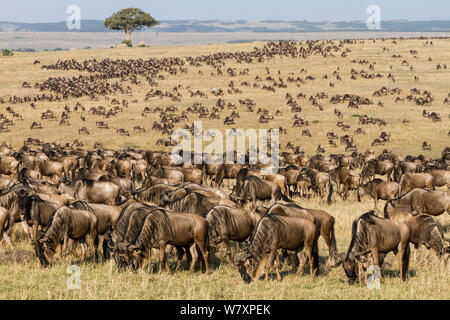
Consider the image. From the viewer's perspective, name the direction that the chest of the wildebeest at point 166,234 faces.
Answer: to the viewer's left

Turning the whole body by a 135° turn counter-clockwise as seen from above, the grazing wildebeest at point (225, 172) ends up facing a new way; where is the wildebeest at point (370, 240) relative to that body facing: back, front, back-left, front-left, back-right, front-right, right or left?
front-right

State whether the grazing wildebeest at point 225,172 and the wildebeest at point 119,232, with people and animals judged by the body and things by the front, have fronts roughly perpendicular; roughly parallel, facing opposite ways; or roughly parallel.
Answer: roughly parallel

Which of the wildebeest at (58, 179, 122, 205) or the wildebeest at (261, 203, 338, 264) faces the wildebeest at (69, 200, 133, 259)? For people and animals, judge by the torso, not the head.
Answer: the wildebeest at (261, 203, 338, 264)

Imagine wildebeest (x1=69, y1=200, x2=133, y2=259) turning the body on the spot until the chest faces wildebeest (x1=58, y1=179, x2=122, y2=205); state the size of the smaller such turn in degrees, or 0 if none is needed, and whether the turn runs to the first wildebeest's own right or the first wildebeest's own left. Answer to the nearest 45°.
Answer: approximately 90° to the first wildebeest's own right

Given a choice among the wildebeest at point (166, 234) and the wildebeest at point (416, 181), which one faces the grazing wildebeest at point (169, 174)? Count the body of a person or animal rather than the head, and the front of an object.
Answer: the wildebeest at point (416, 181)

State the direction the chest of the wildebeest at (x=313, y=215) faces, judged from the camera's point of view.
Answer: to the viewer's left

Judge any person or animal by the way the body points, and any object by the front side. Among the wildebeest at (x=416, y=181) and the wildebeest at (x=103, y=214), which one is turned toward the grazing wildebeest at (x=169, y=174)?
the wildebeest at (x=416, y=181)

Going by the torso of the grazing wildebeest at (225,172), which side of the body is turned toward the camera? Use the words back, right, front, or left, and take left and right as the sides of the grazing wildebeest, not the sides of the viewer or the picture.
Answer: left

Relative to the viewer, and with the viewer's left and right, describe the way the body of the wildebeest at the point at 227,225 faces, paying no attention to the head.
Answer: facing to the left of the viewer

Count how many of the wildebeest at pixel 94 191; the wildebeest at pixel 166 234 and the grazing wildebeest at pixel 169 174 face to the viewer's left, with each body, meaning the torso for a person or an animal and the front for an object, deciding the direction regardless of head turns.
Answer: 3

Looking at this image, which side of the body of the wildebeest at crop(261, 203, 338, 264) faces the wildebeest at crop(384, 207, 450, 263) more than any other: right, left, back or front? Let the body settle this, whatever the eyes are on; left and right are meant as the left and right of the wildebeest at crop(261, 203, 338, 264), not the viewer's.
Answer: back

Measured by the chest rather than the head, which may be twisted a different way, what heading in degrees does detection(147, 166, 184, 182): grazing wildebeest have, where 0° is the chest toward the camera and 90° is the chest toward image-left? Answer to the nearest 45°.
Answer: approximately 90°

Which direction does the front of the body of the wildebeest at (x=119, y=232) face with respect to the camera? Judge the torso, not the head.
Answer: to the viewer's left
